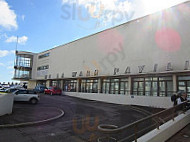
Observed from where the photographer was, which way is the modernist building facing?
facing the viewer and to the left of the viewer

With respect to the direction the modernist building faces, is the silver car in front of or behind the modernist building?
in front

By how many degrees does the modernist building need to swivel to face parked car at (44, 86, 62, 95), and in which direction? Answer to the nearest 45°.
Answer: approximately 90° to its right

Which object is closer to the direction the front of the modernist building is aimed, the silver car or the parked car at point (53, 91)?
the silver car
